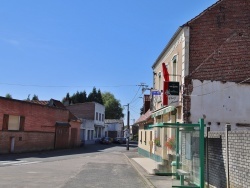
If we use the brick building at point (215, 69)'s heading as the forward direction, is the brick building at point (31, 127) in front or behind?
in front

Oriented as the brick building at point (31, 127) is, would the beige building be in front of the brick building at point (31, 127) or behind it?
in front

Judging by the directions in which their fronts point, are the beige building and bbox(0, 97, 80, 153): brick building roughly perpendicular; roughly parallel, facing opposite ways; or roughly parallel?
roughly parallel, facing opposite ways

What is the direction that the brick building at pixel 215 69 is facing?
to the viewer's left

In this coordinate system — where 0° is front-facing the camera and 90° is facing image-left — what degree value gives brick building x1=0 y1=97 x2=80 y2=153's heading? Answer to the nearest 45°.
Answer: approximately 315°

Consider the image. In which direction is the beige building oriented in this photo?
to the viewer's left

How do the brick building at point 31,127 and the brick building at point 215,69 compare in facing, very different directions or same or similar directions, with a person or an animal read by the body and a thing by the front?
very different directions

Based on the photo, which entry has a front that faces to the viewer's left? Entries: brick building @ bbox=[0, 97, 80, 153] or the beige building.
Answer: the beige building
